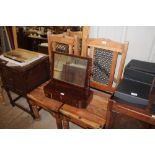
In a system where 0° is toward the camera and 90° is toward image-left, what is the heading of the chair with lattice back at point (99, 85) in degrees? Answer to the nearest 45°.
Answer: approximately 45°

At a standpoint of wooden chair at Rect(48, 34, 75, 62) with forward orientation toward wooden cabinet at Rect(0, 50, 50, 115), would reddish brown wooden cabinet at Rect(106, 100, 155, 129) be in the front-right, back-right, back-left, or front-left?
back-left

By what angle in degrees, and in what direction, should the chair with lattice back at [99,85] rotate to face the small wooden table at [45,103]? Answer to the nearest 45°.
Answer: approximately 45° to its right

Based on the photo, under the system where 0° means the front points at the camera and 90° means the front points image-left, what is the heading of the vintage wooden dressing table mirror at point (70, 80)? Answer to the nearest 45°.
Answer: approximately 45°
